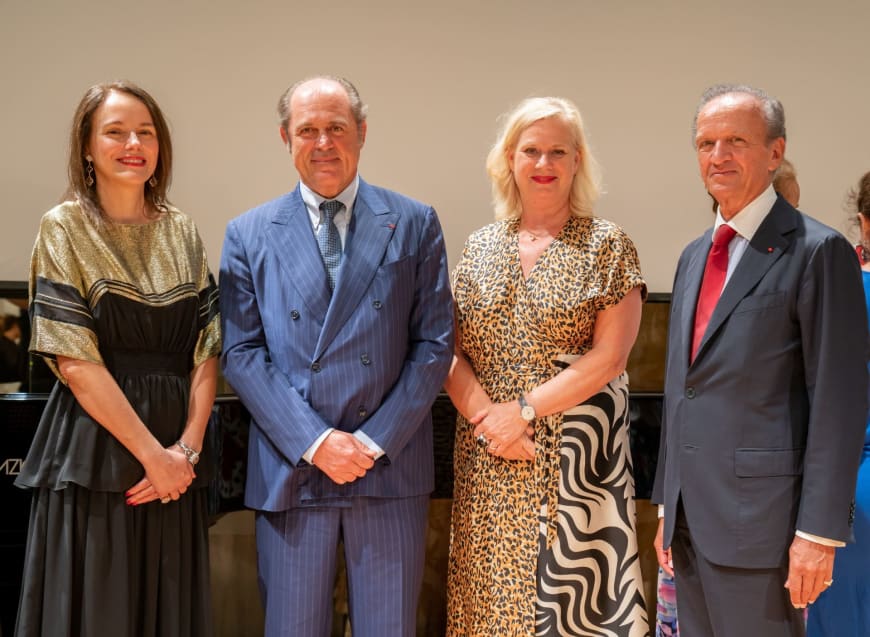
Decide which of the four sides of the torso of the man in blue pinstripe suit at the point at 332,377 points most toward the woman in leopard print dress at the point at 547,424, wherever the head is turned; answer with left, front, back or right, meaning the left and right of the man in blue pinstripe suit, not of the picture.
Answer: left

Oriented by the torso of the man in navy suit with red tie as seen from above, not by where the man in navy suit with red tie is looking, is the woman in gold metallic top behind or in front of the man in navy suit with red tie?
in front

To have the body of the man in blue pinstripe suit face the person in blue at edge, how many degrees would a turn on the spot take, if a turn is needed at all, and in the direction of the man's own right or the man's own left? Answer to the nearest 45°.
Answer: approximately 90° to the man's own left

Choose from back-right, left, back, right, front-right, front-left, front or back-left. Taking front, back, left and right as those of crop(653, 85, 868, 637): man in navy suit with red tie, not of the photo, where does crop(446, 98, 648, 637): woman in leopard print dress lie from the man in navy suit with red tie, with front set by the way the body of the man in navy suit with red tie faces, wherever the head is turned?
right

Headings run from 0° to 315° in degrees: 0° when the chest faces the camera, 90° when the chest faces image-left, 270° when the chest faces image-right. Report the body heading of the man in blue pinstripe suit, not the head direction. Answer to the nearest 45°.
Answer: approximately 0°

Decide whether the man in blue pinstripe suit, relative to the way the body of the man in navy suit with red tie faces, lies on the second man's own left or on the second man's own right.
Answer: on the second man's own right

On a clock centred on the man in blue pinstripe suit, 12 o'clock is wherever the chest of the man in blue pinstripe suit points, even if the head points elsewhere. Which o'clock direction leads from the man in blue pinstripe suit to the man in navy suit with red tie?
The man in navy suit with red tie is roughly at 10 o'clock from the man in blue pinstripe suit.

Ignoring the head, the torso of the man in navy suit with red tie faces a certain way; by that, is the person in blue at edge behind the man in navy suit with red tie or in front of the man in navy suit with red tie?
behind
